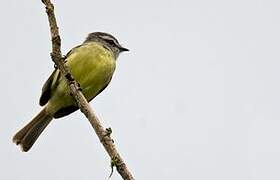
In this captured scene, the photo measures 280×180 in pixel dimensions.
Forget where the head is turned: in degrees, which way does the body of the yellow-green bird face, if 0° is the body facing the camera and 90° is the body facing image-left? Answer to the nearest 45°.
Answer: approximately 315°
